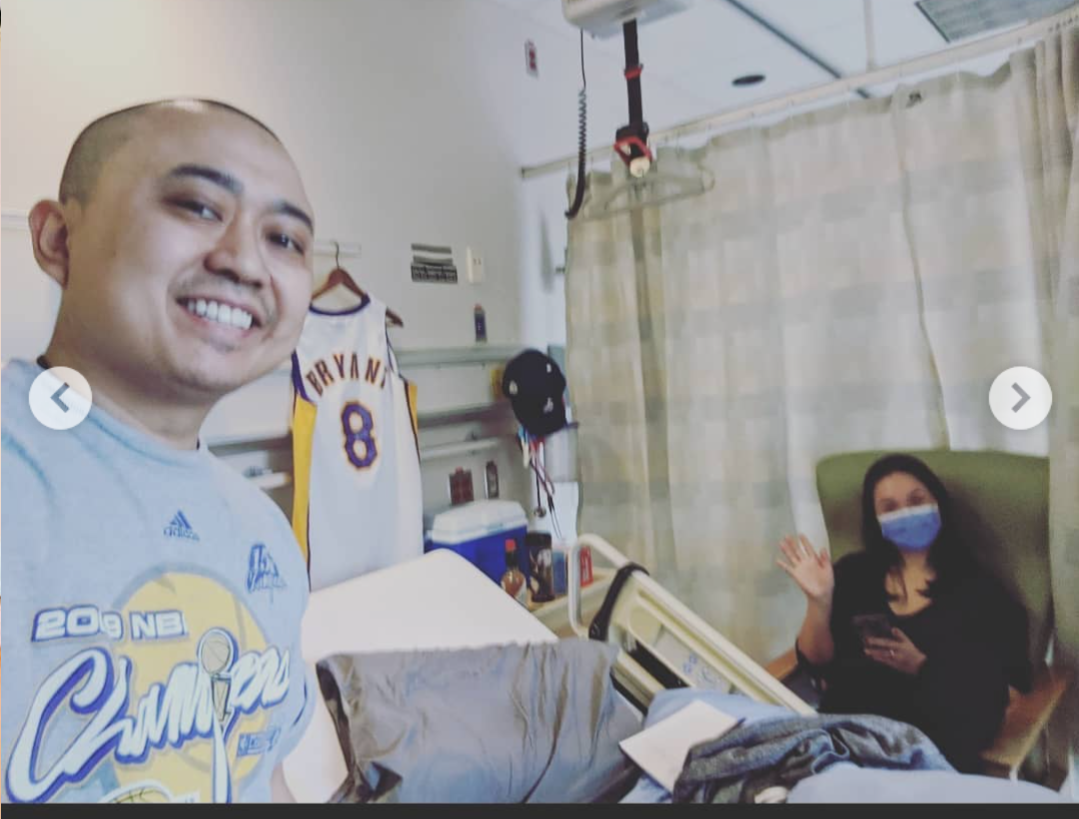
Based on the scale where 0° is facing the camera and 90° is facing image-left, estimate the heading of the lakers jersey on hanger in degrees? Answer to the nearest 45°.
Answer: approximately 180°
